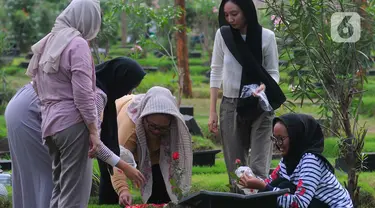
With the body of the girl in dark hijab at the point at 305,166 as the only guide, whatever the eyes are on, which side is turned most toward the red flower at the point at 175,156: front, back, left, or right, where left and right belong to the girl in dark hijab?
front

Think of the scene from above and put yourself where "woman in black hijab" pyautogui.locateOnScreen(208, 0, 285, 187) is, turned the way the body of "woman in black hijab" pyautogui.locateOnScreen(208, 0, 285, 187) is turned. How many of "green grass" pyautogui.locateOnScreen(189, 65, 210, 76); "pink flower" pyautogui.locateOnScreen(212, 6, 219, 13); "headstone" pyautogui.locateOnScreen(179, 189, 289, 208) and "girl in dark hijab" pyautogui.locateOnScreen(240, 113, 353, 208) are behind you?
2

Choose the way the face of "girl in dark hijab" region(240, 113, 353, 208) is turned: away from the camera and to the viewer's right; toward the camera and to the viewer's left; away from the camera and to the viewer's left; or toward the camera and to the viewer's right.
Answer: toward the camera and to the viewer's left

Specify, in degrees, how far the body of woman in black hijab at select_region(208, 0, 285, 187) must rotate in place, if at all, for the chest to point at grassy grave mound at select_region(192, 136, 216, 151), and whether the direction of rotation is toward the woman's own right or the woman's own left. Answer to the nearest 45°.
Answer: approximately 180°

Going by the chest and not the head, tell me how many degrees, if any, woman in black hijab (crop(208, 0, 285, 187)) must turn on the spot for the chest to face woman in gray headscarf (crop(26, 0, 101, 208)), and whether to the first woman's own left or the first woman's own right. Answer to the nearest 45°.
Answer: approximately 45° to the first woman's own right

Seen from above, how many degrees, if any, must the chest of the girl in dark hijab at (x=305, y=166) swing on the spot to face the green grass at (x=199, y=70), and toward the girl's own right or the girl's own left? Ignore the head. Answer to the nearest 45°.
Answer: approximately 90° to the girl's own right

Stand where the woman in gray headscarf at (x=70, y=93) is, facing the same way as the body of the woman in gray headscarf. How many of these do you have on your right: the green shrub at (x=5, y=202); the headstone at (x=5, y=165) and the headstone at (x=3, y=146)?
0

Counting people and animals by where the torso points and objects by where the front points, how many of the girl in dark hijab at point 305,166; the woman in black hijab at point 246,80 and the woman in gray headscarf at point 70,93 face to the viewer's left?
1

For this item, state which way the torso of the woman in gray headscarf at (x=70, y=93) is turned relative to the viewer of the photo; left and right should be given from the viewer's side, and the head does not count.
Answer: facing away from the viewer and to the right of the viewer

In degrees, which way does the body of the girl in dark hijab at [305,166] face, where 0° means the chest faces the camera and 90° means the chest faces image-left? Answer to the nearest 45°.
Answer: approximately 90°

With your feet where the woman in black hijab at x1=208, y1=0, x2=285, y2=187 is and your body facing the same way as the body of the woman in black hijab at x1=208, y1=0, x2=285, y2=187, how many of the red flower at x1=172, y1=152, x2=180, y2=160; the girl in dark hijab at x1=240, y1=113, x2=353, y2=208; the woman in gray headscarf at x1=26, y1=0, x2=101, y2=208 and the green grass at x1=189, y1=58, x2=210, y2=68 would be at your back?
1

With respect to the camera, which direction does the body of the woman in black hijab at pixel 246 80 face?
toward the camera
